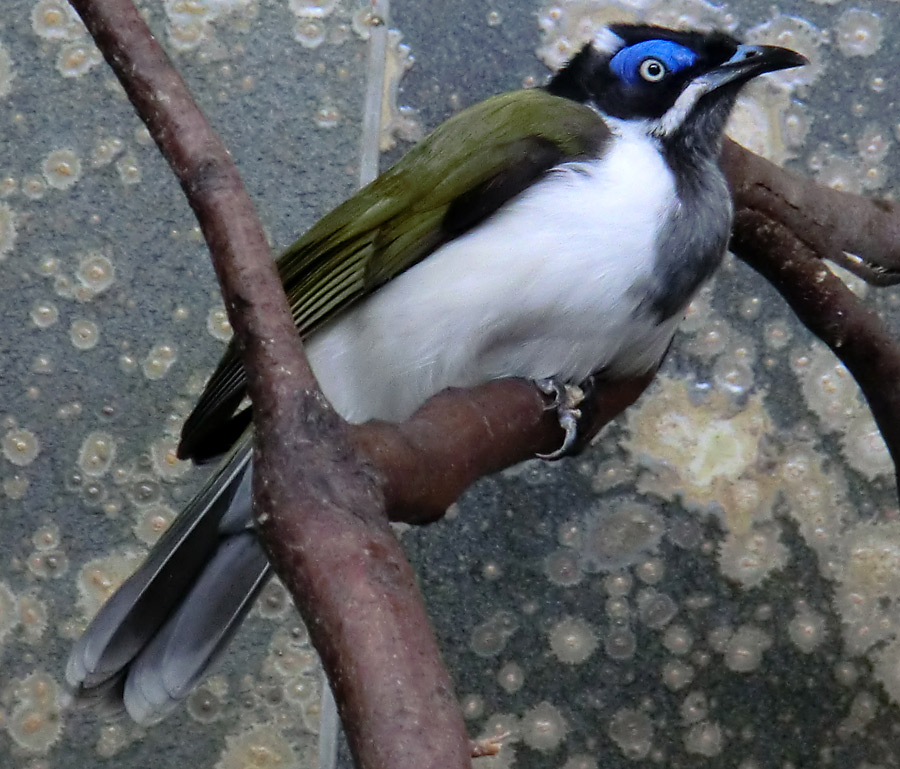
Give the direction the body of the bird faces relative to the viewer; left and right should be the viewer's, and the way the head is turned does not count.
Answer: facing to the right of the viewer
